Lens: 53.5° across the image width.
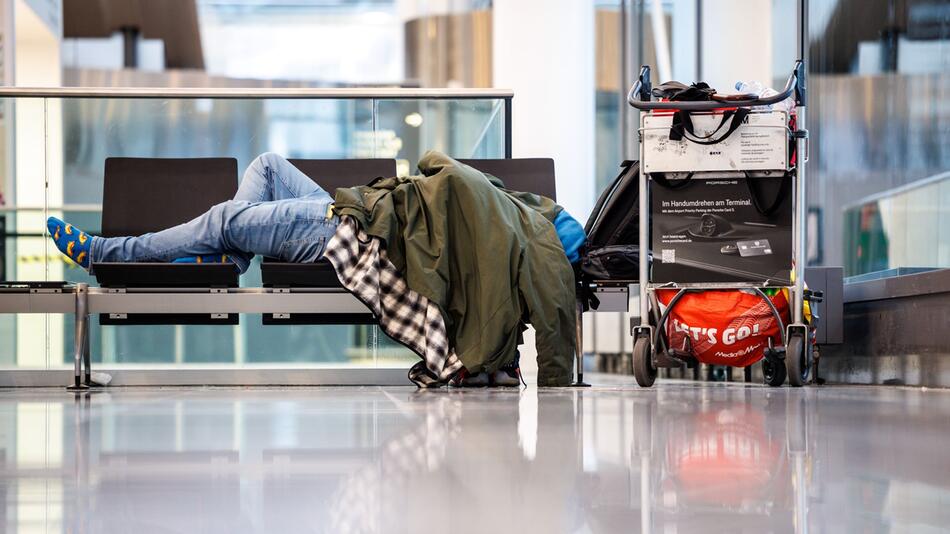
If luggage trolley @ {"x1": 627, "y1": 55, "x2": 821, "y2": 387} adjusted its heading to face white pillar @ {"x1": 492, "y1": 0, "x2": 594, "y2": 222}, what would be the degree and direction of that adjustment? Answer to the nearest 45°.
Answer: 0° — it already faces it

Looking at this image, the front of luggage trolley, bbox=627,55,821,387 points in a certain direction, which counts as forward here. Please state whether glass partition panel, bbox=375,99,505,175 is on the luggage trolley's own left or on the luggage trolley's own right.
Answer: on the luggage trolley's own left

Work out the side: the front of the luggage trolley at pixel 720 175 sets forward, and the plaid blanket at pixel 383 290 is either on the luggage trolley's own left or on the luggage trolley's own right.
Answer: on the luggage trolley's own left

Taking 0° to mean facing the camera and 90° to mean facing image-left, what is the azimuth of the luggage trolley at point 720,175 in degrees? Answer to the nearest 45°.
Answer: approximately 180°

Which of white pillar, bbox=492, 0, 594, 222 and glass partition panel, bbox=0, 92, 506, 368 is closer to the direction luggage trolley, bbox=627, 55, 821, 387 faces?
the white pillar

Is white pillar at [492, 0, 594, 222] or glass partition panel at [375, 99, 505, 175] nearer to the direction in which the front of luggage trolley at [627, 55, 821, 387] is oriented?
the white pillar

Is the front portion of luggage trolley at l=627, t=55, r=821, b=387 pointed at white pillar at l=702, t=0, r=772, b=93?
yes

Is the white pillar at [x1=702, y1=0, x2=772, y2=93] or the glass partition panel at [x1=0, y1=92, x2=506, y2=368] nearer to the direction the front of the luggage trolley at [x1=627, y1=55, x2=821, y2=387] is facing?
the white pillar

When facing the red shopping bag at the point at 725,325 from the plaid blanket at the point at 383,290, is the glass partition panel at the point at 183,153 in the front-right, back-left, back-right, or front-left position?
back-left
